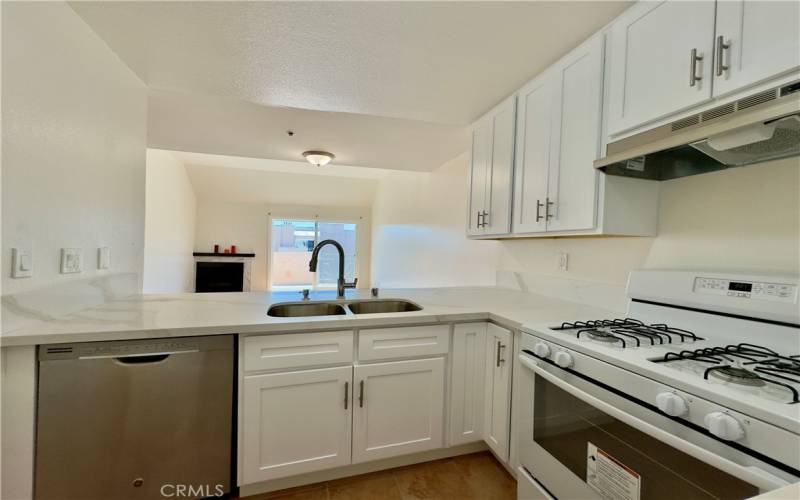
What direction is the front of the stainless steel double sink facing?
toward the camera

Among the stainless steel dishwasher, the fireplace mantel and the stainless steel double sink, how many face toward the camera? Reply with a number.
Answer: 3

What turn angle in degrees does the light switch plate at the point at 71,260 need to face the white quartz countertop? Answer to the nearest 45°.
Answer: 0° — it already faces it

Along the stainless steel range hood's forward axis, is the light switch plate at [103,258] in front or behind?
in front

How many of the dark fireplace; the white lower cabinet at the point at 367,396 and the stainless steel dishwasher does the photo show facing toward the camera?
3

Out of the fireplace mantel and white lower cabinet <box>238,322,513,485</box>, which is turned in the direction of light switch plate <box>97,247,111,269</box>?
the fireplace mantel

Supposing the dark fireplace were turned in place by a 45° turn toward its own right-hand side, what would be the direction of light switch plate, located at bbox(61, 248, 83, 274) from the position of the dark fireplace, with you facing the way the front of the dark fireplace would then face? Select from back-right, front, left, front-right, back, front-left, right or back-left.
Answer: front-left

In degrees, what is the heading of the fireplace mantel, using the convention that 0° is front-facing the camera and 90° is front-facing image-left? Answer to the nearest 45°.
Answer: approximately 0°

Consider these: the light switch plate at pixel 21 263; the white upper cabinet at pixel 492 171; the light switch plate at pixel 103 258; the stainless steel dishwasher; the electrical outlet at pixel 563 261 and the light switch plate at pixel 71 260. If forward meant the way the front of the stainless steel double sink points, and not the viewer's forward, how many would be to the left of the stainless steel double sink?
2

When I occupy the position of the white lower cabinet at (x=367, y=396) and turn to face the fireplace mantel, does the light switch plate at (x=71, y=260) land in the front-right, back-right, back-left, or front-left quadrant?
front-left

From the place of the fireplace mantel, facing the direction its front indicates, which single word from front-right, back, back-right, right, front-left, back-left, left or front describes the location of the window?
left

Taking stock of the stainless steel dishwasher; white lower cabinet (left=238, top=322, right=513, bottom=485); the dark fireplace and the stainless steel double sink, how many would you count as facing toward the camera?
4

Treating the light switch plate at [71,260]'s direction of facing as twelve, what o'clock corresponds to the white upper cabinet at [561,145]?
The white upper cabinet is roughly at 12 o'clock from the light switch plate.

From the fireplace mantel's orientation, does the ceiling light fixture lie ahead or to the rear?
ahead

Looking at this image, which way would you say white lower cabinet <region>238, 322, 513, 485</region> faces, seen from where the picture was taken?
facing the viewer

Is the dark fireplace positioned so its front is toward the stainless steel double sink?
yes
